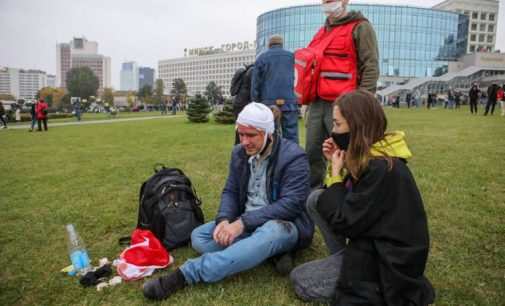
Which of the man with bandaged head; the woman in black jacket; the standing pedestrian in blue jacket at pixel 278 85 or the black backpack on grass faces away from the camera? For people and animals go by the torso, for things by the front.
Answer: the standing pedestrian in blue jacket

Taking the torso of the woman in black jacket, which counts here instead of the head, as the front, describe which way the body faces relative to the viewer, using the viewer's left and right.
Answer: facing to the left of the viewer

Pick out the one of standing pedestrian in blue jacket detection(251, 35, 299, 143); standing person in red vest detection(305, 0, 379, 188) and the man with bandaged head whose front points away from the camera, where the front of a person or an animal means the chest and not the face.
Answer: the standing pedestrian in blue jacket

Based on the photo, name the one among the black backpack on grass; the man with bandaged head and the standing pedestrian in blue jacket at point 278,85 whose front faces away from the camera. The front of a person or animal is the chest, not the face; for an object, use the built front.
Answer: the standing pedestrian in blue jacket

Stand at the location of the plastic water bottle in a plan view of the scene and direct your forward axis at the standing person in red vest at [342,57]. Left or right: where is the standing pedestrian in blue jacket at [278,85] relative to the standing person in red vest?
left

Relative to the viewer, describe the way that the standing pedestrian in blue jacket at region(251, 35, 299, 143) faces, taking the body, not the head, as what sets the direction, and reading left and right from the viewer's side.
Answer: facing away from the viewer

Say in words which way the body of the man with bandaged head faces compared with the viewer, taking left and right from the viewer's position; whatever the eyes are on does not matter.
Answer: facing the viewer and to the left of the viewer

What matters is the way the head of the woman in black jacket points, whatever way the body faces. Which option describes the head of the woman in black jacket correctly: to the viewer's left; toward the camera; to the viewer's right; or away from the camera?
to the viewer's left

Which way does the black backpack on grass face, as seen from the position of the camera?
facing the viewer and to the right of the viewer

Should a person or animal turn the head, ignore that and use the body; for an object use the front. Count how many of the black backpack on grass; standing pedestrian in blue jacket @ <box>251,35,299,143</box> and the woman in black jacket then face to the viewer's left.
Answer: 1

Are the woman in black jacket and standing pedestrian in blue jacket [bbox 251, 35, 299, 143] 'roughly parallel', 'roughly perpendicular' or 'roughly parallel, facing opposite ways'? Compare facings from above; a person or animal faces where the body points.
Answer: roughly perpendicular
